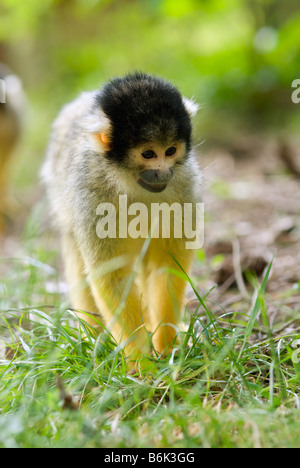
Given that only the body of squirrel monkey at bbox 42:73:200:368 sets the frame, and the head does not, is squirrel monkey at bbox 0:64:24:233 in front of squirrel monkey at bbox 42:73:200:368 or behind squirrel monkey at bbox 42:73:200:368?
behind

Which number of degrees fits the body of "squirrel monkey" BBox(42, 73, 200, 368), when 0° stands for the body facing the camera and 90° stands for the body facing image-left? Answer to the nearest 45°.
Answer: approximately 315°
